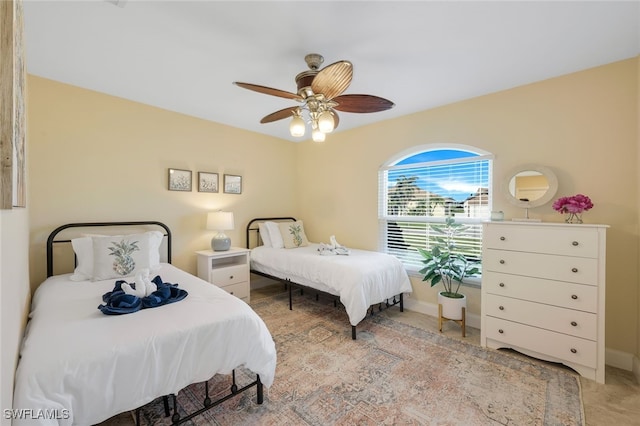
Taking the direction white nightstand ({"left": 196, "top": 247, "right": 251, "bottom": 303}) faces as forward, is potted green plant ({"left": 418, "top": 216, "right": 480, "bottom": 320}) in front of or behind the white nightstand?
in front

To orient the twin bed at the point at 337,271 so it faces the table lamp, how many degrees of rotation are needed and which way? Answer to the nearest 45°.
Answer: approximately 135° to its right

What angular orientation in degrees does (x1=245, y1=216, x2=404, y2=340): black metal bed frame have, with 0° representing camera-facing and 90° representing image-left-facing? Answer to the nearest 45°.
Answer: approximately 315°

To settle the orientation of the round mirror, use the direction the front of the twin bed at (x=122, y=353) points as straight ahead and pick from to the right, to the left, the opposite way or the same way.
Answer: to the right

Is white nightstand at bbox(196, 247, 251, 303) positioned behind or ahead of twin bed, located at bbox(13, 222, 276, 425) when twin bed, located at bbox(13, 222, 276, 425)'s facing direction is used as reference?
behind

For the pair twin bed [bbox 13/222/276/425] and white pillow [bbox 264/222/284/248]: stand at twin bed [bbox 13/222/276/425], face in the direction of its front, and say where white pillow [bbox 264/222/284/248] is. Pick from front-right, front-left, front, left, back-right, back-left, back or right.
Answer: back-left

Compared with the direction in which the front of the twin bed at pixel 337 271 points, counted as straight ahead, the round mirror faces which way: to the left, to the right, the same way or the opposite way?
to the right

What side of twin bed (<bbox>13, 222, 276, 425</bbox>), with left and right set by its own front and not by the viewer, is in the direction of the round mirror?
left

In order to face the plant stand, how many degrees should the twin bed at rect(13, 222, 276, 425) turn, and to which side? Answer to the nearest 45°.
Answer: approximately 90° to its left
